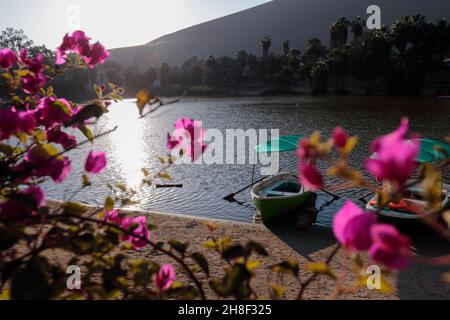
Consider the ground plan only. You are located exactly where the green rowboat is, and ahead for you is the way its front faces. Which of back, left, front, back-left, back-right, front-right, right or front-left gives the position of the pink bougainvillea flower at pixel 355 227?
front-left

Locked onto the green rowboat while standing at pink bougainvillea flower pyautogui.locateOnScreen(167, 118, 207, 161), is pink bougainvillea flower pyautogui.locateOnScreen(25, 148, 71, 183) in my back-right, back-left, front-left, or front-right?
back-left

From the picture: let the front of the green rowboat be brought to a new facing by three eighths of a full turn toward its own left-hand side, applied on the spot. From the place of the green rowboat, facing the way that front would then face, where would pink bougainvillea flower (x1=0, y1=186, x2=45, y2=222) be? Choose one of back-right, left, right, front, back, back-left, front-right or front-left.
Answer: right

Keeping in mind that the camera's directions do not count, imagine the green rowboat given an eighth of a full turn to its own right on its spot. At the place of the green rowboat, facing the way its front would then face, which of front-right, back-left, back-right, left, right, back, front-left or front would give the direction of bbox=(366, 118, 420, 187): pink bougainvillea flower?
left

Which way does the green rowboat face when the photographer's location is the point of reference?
facing the viewer and to the left of the viewer

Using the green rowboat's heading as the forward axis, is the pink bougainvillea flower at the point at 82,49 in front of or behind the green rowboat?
in front

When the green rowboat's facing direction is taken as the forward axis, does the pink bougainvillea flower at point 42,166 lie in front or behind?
in front

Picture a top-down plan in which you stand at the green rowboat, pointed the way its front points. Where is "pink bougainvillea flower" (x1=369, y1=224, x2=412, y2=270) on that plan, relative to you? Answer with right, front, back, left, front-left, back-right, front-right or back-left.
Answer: front-left
